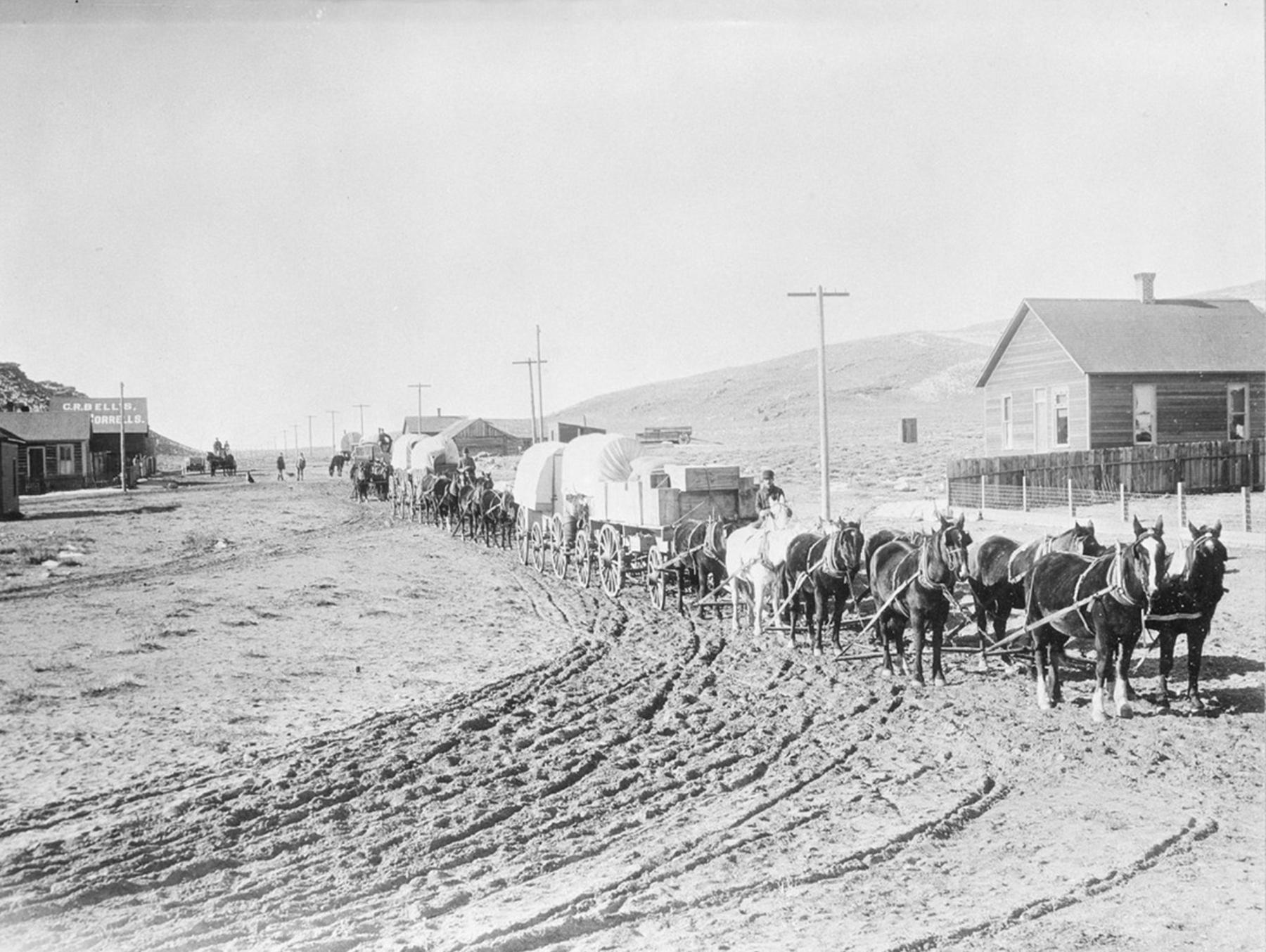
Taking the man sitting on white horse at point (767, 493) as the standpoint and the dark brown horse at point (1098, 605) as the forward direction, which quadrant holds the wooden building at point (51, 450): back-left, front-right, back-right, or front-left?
back-right

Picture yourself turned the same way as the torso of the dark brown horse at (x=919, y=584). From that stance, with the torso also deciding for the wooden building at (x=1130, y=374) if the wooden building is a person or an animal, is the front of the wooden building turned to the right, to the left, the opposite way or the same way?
to the right

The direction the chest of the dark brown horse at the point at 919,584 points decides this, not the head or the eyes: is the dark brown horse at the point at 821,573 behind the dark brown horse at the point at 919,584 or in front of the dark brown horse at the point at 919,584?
behind

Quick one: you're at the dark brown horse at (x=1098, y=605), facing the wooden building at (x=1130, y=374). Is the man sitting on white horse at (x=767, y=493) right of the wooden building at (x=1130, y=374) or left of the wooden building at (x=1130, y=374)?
left

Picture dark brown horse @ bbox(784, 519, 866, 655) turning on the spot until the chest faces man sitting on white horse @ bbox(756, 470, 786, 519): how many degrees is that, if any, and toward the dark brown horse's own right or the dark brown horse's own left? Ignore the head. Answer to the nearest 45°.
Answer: approximately 135° to the dark brown horse's own left

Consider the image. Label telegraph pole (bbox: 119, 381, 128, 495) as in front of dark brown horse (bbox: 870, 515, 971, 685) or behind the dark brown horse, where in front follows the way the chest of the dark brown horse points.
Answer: behind

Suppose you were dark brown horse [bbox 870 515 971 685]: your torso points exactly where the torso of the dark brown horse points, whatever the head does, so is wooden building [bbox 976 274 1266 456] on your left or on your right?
on your left
